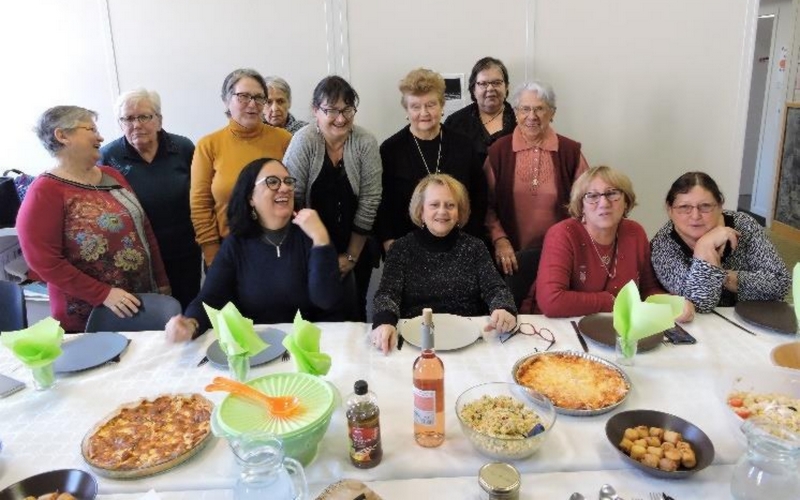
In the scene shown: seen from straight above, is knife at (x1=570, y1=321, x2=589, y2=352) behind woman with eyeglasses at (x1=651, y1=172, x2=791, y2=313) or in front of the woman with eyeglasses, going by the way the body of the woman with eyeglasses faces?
in front

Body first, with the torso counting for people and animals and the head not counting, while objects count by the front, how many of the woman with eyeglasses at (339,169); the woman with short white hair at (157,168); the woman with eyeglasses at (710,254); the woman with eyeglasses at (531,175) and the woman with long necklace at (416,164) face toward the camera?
5

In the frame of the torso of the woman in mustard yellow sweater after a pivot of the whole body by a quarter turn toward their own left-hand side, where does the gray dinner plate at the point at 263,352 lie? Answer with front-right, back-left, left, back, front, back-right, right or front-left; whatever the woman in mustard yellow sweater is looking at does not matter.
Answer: back-right

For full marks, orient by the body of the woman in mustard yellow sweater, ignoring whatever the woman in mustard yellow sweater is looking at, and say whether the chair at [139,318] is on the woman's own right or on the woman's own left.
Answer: on the woman's own right

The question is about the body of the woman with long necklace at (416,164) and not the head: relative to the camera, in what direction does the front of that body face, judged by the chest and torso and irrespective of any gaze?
toward the camera

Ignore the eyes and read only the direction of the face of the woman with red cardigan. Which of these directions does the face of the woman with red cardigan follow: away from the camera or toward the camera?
toward the camera

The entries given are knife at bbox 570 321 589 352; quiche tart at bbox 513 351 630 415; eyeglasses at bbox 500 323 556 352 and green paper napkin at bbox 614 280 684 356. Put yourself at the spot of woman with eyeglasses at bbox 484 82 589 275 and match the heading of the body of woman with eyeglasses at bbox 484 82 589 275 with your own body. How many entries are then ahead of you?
4

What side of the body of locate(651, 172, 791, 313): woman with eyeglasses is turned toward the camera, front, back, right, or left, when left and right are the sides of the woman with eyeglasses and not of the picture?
front

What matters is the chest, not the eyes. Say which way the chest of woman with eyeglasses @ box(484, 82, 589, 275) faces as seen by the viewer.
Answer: toward the camera

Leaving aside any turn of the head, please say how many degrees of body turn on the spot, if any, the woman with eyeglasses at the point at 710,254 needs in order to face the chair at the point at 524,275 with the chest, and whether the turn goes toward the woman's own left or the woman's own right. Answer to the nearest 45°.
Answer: approximately 90° to the woman's own right

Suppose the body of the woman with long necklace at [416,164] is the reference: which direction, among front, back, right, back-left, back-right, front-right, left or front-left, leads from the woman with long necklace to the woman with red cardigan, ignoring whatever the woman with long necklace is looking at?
front-left

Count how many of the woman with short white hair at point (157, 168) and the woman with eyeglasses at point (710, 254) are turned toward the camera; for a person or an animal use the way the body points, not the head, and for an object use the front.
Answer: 2

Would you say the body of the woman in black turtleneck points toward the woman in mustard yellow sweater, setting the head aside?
no

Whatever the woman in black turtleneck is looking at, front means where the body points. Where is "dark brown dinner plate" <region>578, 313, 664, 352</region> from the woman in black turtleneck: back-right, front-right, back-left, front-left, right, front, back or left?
front-left
